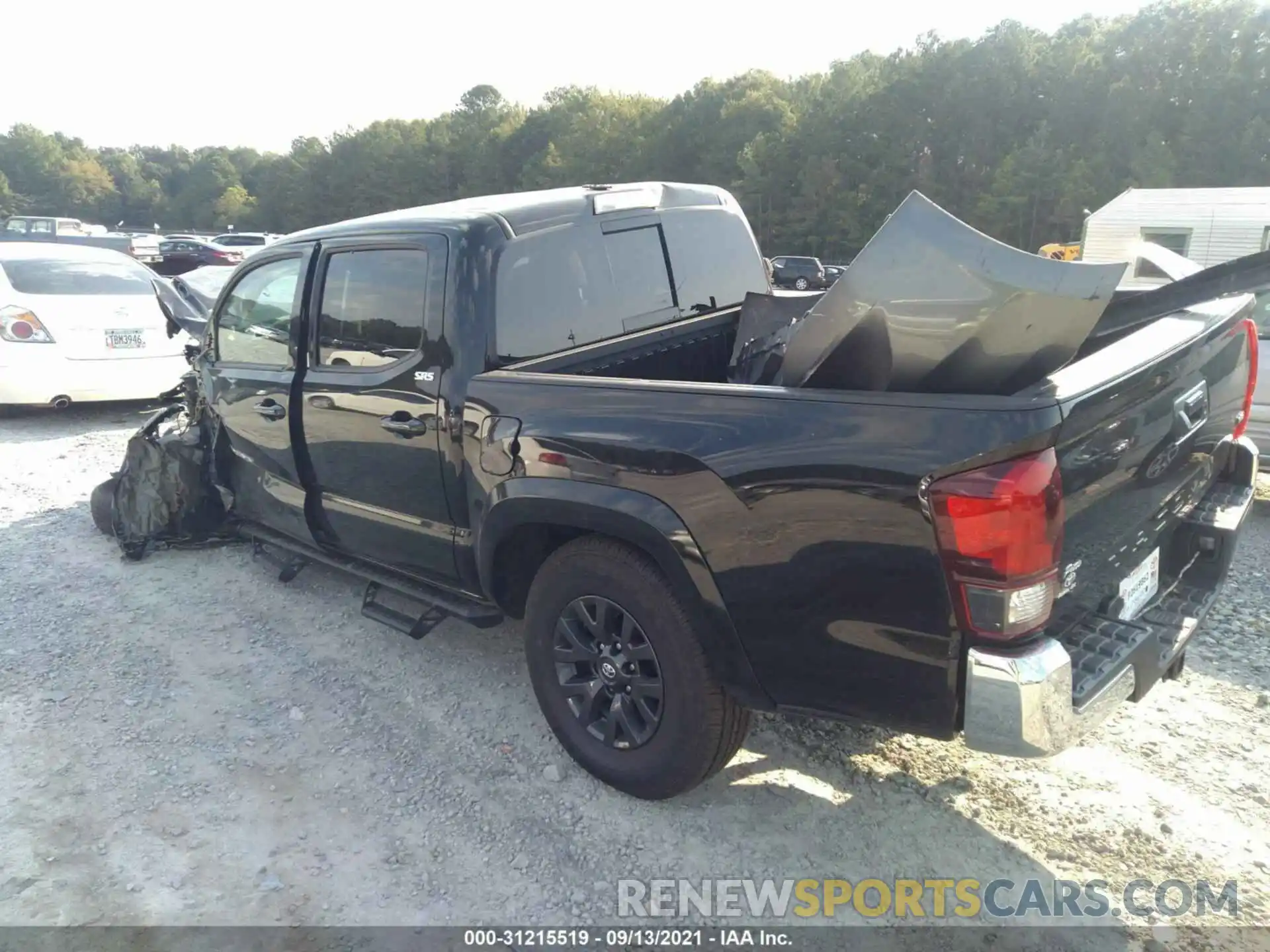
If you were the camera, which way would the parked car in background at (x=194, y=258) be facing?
facing away from the viewer and to the left of the viewer

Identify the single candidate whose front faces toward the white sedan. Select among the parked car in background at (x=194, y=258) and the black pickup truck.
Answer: the black pickup truck

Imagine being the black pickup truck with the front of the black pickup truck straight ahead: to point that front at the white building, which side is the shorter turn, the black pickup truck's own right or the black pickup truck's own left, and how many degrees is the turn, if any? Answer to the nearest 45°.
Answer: approximately 90° to the black pickup truck's own right

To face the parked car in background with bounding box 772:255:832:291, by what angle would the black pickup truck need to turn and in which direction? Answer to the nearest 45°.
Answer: approximately 45° to its right

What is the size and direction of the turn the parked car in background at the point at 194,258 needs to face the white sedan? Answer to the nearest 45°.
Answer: approximately 135° to its left

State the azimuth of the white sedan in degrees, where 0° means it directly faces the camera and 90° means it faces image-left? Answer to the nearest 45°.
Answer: approximately 135°

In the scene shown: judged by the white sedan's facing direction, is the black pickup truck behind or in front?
behind

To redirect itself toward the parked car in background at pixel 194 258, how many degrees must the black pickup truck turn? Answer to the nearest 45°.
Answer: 0° — it already faces it

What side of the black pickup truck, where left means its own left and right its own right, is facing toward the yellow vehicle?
right

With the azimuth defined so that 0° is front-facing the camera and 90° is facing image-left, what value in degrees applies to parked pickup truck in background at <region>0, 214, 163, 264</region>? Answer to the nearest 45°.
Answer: approximately 135°

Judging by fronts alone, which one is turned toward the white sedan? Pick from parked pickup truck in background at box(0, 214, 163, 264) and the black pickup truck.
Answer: the black pickup truck
